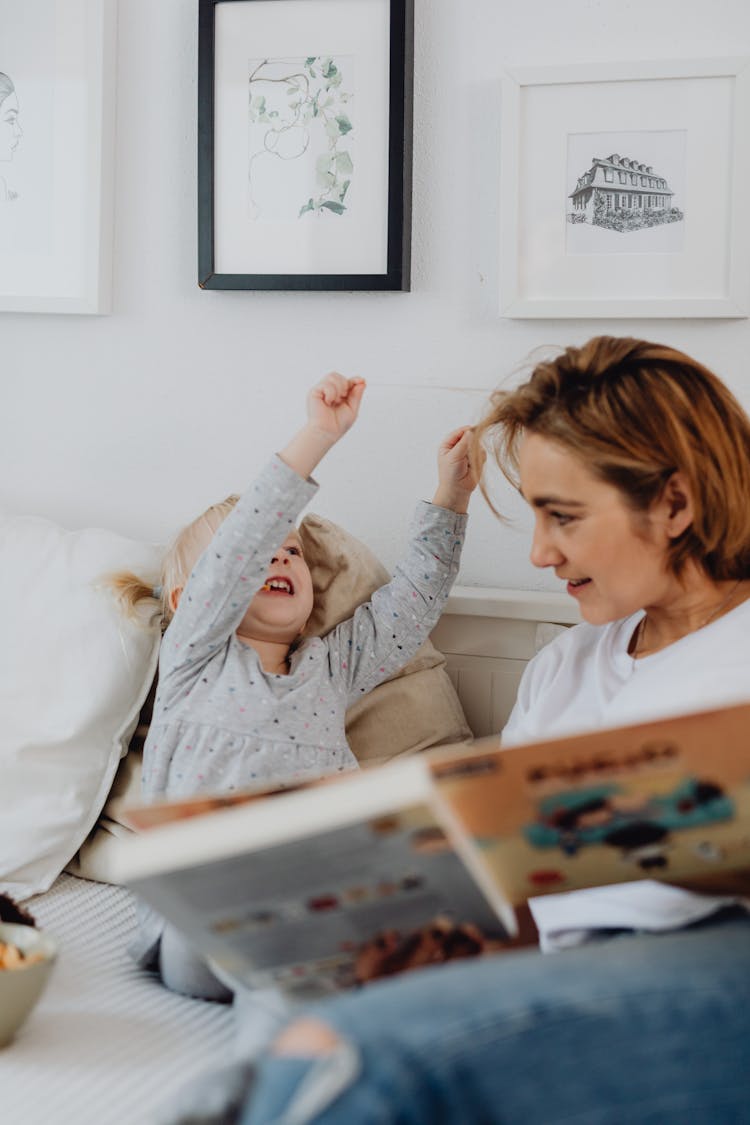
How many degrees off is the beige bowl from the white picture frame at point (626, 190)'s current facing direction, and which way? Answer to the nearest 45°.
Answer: approximately 45° to its right

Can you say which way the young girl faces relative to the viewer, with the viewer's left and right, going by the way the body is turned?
facing the viewer and to the right of the viewer

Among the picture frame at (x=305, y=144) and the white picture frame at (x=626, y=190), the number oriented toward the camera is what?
2

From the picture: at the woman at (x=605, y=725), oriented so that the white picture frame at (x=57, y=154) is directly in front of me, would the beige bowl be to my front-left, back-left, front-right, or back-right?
front-left

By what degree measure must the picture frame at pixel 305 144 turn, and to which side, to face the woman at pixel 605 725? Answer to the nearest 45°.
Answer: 0° — it already faces them

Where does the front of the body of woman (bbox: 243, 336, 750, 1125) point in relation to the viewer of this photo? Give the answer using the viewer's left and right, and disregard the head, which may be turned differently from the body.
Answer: facing the viewer and to the left of the viewer

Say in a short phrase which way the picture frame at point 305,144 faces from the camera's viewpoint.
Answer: facing the viewer

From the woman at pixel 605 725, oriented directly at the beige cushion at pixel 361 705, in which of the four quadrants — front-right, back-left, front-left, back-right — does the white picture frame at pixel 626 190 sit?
front-right

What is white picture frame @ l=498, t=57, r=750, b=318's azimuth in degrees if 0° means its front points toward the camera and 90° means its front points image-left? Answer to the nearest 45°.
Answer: approximately 0°

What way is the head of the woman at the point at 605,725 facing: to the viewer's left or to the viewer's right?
to the viewer's left
